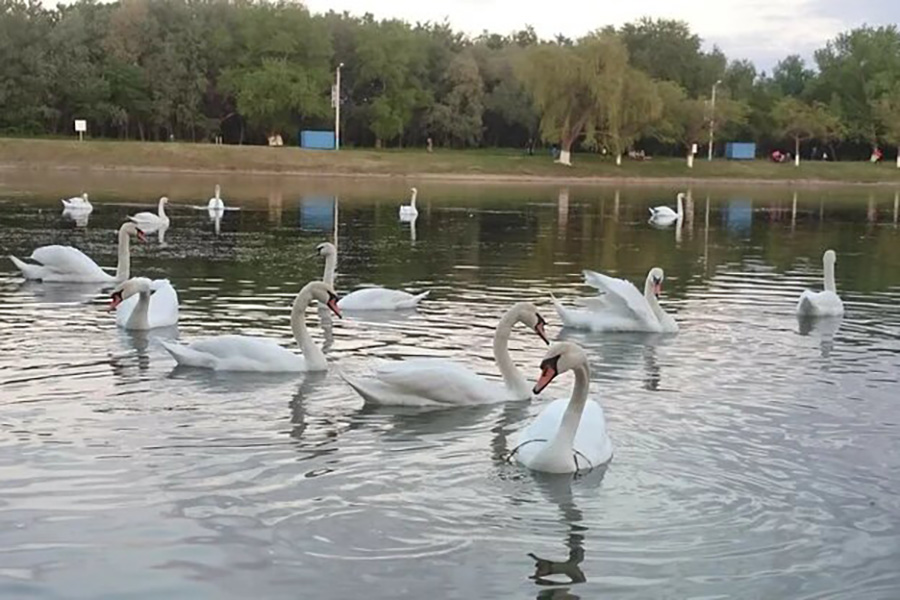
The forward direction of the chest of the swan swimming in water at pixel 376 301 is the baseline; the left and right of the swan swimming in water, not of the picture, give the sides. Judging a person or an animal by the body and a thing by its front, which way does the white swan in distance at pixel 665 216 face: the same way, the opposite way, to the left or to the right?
the opposite way

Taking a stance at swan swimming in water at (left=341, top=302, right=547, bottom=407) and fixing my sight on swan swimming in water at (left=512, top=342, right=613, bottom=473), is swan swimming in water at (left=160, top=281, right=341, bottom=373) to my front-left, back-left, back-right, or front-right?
back-right

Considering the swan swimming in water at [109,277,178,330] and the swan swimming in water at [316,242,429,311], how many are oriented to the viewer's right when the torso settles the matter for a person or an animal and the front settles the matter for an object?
0

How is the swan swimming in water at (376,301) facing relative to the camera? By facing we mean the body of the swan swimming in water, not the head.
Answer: to the viewer's left

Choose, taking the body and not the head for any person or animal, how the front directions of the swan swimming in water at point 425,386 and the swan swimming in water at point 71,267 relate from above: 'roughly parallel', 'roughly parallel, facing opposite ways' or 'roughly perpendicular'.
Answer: roughly parallel

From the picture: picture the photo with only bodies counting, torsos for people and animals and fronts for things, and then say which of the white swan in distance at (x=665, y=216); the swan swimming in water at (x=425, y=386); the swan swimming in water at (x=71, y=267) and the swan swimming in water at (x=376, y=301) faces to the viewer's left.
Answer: the swan swimming in water at (x=376, y=301)

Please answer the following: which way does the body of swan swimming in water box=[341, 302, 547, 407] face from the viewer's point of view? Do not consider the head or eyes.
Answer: to the viewer's right

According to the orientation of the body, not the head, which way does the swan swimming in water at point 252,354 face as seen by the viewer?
to the viewer's right

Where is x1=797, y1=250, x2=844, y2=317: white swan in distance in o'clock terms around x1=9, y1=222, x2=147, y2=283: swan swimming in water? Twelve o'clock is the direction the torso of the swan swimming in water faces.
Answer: The white swan in distance is roughly at 1 o'clock from the swan swimming in water.

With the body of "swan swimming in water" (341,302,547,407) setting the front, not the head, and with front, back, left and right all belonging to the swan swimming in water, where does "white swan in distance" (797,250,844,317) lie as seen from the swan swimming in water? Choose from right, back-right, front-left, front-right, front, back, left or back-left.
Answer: front-left

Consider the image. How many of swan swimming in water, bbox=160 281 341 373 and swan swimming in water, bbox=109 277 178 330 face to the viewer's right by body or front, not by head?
1

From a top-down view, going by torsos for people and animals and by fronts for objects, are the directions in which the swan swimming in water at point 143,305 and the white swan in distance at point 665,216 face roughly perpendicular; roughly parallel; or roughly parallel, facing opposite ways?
roughly perpendicular

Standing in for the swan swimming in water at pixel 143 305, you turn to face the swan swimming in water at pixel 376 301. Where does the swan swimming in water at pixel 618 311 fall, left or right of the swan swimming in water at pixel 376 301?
right

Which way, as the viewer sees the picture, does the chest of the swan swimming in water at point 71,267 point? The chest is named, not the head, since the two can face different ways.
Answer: to the viewer's right

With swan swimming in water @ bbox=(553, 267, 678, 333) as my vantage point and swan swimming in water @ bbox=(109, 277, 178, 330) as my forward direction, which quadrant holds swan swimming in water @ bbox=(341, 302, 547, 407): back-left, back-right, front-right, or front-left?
front-left

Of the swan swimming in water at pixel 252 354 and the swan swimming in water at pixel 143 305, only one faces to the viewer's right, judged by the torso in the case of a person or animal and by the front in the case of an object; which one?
the swan swimming in water at pixel 252 354

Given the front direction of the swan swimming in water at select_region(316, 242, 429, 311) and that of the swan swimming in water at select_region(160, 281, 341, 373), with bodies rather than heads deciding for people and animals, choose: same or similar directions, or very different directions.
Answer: very different directions

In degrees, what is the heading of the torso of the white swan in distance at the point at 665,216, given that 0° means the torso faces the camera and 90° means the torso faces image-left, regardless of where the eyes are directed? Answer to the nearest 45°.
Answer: approximately 270°
